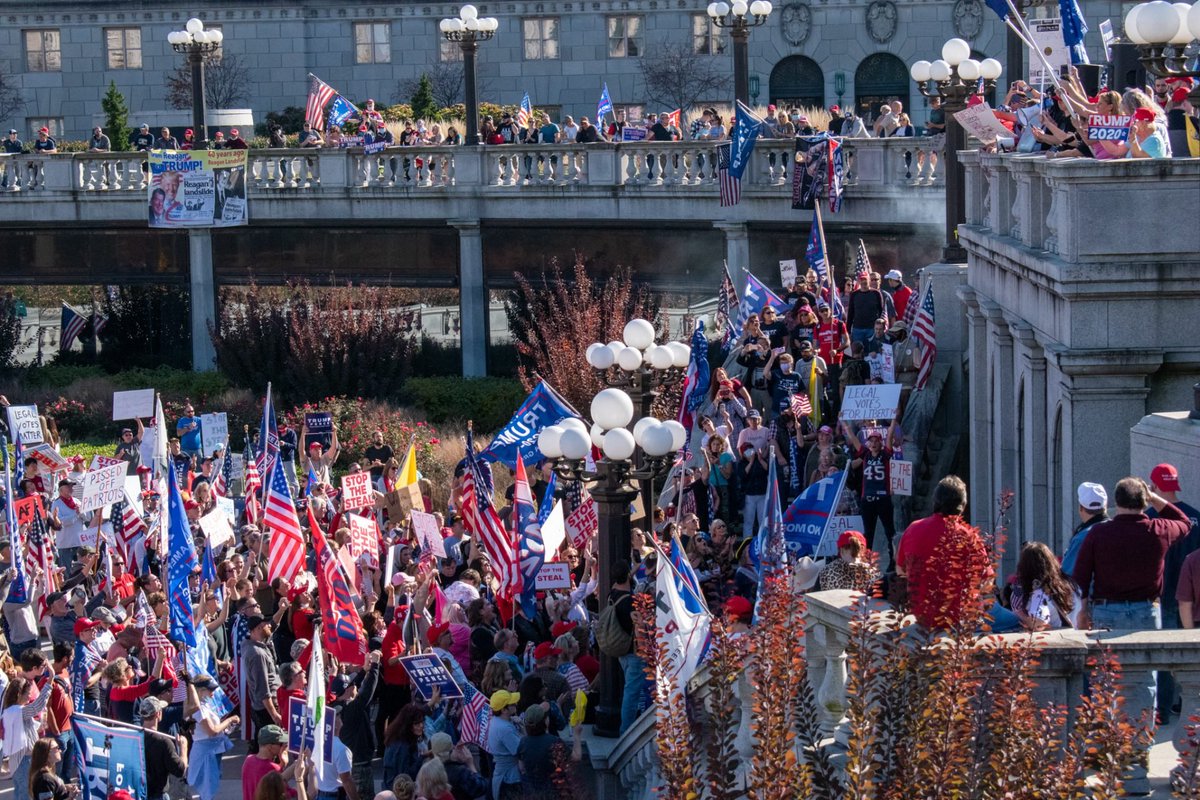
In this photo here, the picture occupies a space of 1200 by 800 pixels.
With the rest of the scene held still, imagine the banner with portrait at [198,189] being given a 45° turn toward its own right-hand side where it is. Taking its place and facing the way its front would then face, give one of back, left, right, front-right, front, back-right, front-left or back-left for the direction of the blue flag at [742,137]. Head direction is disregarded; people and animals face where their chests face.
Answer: left

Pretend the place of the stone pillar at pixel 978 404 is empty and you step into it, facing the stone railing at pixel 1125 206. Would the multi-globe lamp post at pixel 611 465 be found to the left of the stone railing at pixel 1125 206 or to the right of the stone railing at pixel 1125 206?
right

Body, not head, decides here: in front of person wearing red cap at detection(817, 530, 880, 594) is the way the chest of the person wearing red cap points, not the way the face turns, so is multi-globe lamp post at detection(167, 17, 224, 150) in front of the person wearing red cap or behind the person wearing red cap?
in front

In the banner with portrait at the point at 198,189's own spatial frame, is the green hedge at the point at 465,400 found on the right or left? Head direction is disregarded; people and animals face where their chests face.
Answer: on its left

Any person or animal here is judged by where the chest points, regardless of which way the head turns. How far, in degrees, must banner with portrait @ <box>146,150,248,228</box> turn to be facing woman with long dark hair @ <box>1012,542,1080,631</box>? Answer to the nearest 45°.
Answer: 0° — it already faces them

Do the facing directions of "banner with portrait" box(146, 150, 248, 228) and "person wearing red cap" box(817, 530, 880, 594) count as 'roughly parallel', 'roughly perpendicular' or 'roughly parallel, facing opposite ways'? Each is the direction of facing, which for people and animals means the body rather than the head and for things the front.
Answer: roughly parallel, facing opposite ways

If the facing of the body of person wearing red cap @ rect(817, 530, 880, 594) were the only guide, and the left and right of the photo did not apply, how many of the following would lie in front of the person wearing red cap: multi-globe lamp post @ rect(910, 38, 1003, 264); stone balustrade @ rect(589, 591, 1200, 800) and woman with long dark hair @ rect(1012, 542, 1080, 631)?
1

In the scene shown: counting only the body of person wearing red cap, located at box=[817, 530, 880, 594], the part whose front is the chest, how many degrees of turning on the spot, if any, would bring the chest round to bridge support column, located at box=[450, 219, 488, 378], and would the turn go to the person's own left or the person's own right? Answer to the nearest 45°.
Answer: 0° — they already face it

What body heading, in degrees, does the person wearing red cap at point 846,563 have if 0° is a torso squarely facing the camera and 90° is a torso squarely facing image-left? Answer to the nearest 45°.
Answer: approximately 180°

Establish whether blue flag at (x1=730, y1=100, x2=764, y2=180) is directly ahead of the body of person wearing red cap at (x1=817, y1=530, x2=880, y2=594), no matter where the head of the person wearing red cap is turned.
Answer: yes

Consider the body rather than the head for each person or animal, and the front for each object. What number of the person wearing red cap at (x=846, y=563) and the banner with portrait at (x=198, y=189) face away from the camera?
1

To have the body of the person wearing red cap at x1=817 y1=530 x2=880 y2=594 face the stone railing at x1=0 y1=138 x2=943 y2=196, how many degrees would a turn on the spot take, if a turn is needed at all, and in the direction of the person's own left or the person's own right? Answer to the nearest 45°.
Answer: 0° — they already face it

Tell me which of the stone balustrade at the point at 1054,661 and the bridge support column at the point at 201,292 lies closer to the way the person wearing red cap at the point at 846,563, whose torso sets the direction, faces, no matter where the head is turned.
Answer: the bridge support column

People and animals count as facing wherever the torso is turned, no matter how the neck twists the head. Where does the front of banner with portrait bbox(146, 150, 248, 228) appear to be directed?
toward the camera
